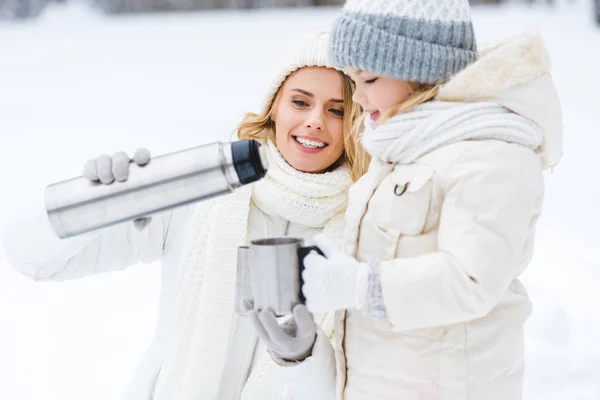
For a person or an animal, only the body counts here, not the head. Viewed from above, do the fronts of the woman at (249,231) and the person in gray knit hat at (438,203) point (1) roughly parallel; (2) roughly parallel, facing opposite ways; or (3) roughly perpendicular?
roughly perpendicular

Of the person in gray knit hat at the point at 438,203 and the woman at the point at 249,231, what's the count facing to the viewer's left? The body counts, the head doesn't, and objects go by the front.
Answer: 1

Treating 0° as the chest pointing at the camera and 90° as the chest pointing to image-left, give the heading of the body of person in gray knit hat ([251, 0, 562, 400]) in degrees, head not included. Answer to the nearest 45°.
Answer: approximately 90°

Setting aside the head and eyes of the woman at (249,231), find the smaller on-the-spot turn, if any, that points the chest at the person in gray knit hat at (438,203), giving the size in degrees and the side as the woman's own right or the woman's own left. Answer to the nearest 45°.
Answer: approximately 45° to the woman's own left

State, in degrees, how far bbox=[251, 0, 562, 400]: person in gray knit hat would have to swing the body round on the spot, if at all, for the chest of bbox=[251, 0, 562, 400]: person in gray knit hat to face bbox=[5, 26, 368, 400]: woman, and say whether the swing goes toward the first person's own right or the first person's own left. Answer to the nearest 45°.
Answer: approximately 45° to the first person's own right
